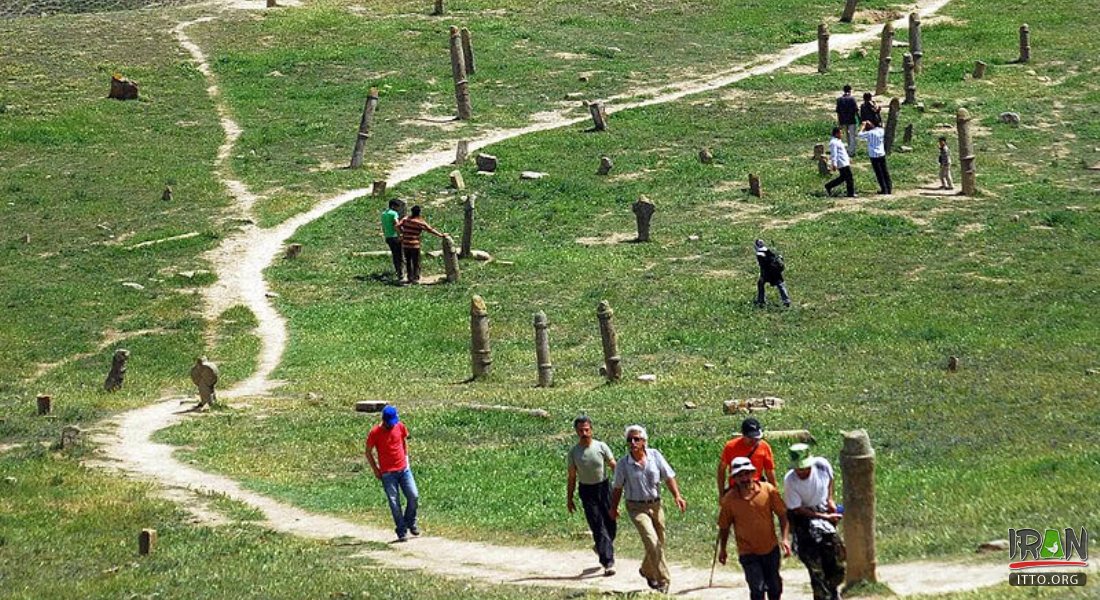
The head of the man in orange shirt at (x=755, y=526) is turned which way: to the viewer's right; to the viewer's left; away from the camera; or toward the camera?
toward the camera

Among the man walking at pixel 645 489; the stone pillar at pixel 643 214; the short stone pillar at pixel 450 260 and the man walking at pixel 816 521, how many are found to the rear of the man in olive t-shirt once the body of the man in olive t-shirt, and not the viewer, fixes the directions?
2

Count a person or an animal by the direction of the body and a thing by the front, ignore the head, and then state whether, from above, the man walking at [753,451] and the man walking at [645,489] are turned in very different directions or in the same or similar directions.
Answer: same or similar directions

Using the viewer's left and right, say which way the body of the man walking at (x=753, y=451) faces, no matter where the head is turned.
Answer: facing the viewer

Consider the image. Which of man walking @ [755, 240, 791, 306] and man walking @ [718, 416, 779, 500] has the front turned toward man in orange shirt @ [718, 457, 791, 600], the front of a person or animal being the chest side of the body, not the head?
man walking @ [718, 416, 779, 500]

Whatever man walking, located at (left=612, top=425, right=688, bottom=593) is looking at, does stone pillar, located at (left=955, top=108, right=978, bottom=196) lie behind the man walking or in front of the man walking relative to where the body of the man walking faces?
behind

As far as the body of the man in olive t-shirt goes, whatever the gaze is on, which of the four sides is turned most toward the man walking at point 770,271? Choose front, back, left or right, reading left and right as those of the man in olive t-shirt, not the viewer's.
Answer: back

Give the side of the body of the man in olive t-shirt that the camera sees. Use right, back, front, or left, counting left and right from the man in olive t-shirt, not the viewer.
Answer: front

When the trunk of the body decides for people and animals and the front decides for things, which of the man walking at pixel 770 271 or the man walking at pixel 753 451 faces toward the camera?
the man walking at pixel 753 451

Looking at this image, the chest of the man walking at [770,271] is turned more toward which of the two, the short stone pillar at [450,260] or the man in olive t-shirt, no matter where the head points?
the short stone pillar

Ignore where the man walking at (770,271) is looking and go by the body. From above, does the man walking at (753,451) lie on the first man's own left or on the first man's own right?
on the first man's own left
